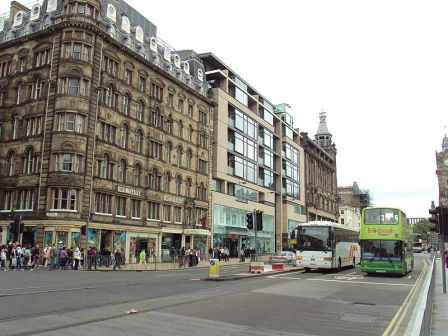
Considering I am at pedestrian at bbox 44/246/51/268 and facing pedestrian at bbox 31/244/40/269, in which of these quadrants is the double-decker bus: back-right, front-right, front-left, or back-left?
back-left

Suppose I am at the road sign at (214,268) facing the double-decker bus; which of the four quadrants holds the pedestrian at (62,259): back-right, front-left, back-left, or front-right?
back-left

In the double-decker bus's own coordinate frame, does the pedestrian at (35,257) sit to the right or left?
on its right

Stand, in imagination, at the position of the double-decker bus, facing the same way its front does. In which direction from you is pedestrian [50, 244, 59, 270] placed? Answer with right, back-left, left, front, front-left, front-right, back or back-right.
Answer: right

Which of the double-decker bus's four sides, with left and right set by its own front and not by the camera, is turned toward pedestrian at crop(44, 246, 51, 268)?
right

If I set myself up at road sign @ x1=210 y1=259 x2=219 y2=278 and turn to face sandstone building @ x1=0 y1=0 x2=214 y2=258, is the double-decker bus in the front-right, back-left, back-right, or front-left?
back-right

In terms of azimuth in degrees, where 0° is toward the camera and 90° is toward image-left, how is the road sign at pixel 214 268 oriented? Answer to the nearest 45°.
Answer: approximately 0°

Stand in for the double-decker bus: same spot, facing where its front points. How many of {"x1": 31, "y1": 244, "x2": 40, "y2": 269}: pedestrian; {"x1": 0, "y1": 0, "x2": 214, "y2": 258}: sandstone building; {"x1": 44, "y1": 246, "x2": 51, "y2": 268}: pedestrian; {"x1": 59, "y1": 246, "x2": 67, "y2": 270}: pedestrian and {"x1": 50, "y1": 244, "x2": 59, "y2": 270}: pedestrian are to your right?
5

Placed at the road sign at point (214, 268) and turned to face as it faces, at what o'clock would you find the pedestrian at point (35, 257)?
The pedestrian is roughly at 4 o'clock from the road sign.

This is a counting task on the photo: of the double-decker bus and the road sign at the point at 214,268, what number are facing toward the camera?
2
